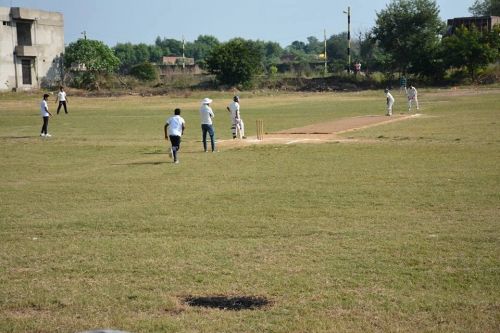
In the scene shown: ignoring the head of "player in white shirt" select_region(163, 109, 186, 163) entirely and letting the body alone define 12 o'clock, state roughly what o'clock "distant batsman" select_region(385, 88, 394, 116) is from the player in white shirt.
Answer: The distant batsman is roughly at 1 o'clock from the player in white shirt.

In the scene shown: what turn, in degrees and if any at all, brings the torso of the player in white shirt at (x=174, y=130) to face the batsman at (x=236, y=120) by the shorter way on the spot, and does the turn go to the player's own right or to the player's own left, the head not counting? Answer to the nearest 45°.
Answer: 0° — they already face them

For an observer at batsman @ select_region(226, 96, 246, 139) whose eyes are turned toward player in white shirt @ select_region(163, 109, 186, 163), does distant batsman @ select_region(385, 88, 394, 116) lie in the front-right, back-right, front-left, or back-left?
back-left

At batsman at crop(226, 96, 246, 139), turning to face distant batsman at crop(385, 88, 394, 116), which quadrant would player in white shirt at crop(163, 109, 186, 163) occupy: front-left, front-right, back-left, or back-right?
back-right

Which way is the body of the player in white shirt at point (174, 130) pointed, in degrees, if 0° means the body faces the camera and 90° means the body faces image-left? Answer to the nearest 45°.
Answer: approximately 180°
